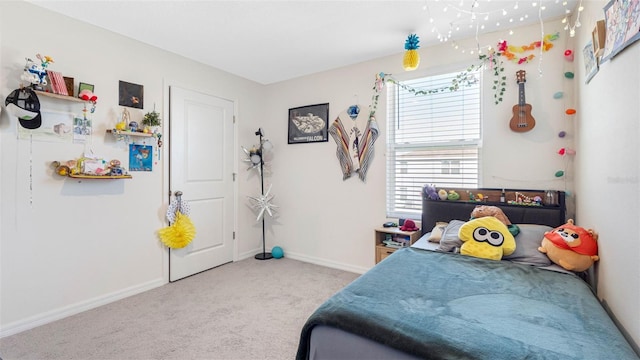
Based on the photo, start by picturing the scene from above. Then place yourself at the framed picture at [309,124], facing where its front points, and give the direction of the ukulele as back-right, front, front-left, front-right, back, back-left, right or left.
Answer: left

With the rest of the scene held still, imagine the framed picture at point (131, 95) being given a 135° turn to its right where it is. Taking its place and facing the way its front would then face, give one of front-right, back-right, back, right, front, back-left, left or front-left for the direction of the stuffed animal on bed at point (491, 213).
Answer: back-left

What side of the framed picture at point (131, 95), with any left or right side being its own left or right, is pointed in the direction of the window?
front

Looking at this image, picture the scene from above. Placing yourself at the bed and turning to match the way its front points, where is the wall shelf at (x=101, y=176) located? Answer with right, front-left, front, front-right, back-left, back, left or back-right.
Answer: right

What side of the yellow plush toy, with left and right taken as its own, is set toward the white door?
right

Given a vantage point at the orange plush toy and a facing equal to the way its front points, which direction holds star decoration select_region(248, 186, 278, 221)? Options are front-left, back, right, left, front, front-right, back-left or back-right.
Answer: front-right

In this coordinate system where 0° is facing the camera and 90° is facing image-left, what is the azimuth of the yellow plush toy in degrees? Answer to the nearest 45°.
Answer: approximately 0°

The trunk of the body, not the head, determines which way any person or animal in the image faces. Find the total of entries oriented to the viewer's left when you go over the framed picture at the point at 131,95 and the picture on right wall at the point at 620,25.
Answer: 1

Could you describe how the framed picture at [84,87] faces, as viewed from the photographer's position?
facing the viewer and to the right of the viewer

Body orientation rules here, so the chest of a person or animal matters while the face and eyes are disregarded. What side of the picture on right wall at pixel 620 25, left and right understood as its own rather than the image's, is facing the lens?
left

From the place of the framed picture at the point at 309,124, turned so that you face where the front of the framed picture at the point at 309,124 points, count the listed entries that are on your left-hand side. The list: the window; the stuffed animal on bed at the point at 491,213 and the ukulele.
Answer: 3

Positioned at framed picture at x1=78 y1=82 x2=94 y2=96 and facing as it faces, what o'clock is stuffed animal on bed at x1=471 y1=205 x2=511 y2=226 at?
The stuffed animal on bed is roughly at 12 o'clock from the framed picture.
